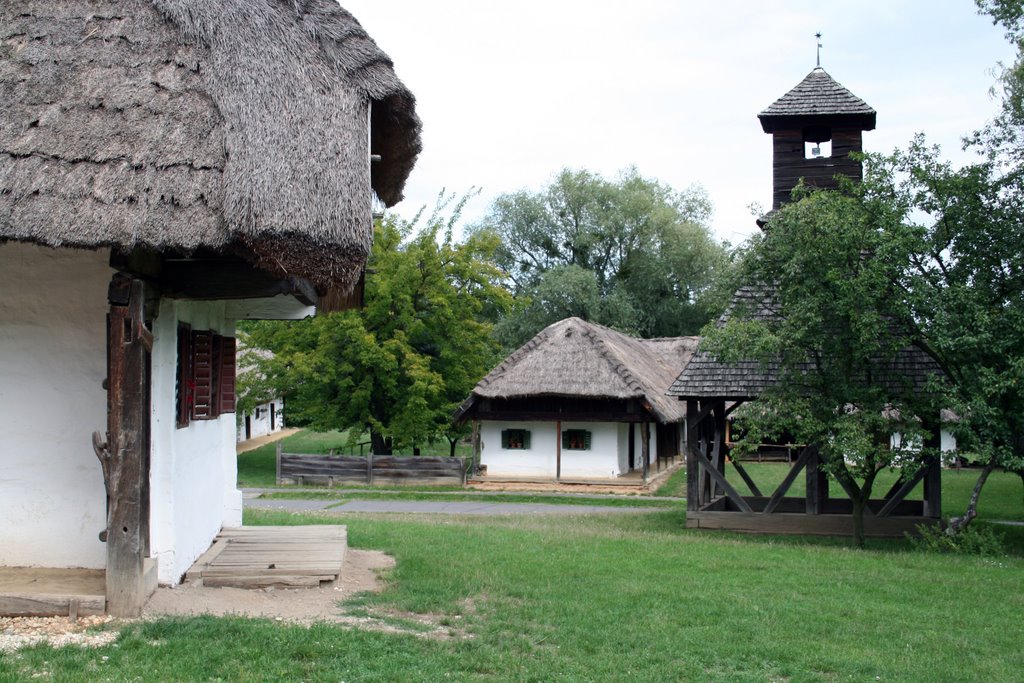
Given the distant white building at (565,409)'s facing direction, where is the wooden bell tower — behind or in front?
in front

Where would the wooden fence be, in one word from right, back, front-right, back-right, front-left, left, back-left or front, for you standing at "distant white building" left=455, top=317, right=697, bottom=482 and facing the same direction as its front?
right

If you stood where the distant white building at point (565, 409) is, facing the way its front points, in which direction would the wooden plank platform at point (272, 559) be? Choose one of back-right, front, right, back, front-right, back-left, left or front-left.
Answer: front

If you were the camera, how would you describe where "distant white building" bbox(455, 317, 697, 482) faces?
facing the viewer

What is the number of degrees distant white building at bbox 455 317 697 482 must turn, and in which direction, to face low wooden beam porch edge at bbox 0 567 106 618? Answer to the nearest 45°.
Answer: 0° — it already faces it

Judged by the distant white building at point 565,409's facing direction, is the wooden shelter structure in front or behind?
in front

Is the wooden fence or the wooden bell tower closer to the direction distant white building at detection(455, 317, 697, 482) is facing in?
the wooden bell tower

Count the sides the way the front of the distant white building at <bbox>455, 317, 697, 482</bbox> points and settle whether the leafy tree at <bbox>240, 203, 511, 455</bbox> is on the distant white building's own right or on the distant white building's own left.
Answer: on the distant white building's own right
